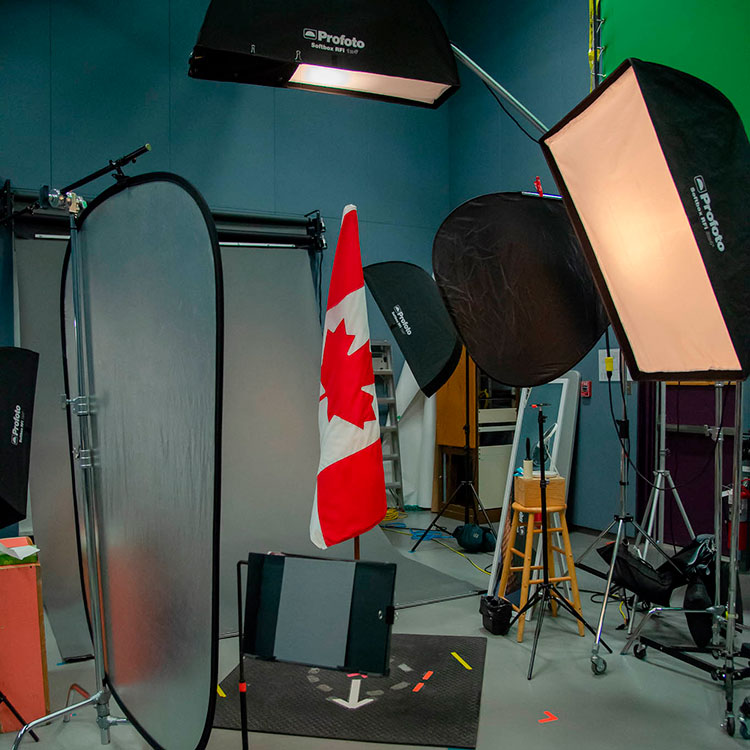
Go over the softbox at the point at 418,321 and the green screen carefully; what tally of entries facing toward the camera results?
1

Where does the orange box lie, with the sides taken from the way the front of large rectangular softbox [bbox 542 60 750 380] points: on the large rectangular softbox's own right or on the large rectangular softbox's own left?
on the large rectangular softbox's own right

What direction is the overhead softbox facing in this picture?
toward the camera

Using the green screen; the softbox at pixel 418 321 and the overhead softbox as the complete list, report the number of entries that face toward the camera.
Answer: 2

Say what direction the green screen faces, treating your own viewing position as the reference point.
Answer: facing the viewer

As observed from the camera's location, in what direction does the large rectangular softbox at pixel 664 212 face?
facing the viewer and to the left of the viewer

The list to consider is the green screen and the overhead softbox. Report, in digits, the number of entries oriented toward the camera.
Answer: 2
